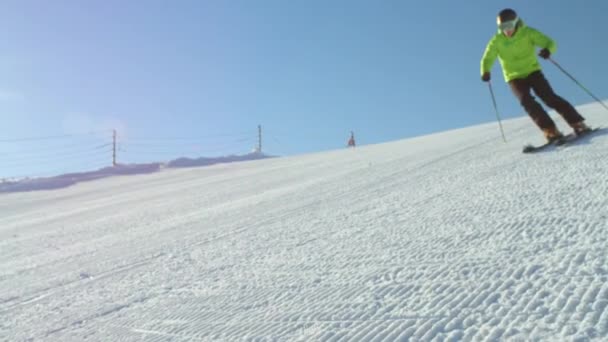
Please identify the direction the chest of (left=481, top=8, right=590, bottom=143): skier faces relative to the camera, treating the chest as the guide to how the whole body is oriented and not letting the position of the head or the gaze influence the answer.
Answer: toward the camera

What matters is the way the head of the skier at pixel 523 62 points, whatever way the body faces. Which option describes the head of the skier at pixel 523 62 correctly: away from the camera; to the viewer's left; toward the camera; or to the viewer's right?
toward the camera
